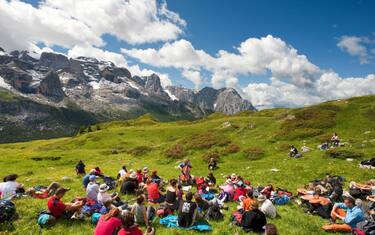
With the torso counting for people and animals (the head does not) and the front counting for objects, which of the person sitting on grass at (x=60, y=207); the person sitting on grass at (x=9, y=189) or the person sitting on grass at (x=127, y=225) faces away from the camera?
the person sitting on grass at (x=127, y=225)

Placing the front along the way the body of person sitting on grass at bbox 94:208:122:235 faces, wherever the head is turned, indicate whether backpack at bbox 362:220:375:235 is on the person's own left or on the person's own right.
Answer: on the person's own right

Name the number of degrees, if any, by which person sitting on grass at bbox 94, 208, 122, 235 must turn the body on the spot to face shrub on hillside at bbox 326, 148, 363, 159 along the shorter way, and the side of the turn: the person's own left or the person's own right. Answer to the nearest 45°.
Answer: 0° — they already face it

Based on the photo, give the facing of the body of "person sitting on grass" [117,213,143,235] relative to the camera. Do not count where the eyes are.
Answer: away from the camera

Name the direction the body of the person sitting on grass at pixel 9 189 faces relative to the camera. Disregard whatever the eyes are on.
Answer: to the viewer's right

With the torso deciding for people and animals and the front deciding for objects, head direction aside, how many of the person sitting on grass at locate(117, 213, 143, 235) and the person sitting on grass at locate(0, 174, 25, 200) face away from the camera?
1

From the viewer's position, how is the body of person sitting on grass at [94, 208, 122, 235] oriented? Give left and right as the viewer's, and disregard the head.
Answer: facing away from the viewer and to the right of the viewer

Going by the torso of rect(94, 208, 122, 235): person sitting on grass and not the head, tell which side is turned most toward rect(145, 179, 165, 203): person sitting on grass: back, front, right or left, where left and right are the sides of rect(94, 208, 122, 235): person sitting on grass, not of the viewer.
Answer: front

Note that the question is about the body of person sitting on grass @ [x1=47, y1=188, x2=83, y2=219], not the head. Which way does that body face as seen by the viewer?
to the viewer's right

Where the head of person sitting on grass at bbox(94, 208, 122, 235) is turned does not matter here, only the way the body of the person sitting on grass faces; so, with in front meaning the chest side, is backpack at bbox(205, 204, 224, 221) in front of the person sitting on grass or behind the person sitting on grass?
in front

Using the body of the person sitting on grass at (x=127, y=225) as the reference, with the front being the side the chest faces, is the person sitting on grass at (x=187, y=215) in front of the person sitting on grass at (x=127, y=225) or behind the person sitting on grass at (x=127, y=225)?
in front
